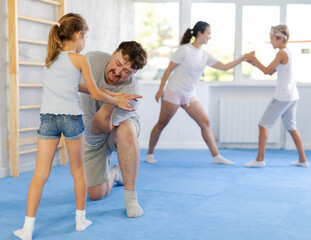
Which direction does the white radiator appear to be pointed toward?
toward the camera

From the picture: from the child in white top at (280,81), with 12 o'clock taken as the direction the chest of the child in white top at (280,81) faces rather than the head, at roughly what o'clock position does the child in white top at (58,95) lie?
the child in white top at (58,95) is roughly at 10 o'clock from the child in white top at (280,81).

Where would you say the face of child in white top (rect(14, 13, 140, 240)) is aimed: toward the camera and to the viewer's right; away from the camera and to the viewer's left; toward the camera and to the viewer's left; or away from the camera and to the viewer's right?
away from the camera and to the viewer's right

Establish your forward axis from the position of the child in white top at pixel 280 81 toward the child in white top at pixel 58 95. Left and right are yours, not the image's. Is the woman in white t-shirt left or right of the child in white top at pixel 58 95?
right

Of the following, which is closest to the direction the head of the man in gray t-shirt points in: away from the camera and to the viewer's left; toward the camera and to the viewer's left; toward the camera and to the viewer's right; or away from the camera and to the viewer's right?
toward the camera and to the viewer's left

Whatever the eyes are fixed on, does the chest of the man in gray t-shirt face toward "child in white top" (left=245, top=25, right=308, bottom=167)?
no

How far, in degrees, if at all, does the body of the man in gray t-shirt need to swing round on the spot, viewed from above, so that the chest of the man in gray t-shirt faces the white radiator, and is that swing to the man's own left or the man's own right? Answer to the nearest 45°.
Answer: approximately 135° to the man's own left

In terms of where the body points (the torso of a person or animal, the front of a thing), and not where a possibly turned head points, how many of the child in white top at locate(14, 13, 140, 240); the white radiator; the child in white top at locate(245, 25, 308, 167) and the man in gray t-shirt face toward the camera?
2

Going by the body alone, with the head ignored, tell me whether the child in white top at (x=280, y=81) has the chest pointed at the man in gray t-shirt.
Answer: no

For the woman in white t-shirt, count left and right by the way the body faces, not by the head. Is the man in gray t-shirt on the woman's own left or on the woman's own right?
on the woman's own right

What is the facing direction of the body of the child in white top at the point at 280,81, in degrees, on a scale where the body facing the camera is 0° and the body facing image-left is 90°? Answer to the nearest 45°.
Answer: approximately 90°

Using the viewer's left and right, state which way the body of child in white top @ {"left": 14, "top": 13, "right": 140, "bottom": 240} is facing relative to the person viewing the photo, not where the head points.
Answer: facing away from the viewer and to the right of the viewer

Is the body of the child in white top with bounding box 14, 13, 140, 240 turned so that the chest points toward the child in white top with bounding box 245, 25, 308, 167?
yes

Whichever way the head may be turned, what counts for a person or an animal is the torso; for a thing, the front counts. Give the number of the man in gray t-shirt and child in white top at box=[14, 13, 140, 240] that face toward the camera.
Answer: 1

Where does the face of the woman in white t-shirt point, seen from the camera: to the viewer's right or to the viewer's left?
to the viewer's right
